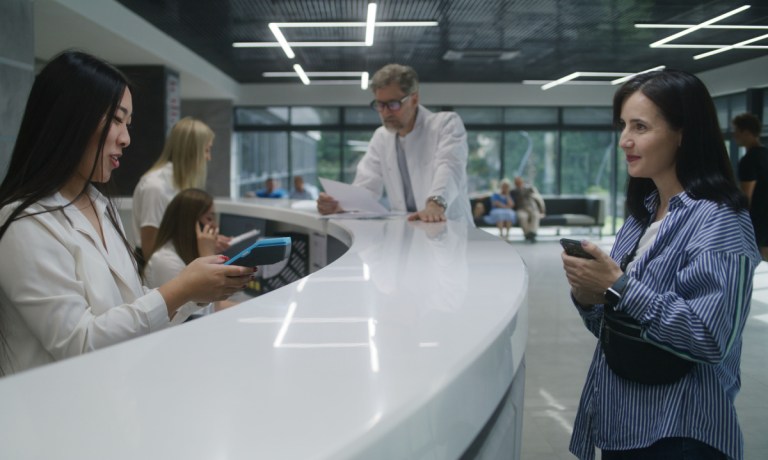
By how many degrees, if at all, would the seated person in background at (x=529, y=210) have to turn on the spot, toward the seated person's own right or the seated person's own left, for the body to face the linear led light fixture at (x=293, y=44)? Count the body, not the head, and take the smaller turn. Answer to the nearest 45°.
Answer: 0° — they already face it

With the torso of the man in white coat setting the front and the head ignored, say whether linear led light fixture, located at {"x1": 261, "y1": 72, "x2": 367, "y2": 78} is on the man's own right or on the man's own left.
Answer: on the man's own right

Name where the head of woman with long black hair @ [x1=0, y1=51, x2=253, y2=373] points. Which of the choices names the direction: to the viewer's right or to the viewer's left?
to the viewer's right

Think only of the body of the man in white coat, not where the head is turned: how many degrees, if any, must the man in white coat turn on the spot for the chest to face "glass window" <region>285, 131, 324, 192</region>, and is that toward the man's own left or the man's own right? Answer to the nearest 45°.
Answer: approximately 135° to the man's own right

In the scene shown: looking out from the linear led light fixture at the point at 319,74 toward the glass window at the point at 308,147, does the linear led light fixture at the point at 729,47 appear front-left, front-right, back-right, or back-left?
back-right

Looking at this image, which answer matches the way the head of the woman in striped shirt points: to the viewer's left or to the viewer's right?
to the viewer's left

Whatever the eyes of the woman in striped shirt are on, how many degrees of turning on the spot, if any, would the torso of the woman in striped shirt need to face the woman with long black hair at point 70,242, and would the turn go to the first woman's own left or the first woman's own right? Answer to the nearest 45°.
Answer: approximately 45° to the first woman's own right

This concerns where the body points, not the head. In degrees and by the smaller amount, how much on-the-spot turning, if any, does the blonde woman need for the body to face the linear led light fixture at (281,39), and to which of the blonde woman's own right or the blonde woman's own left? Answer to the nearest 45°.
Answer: approximately 90° to the blonde woman's own left

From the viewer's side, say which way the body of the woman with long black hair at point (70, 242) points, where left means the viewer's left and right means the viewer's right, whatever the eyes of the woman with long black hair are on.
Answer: facing to the right of the viewer

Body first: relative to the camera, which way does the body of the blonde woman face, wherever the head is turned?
to the viewer's right

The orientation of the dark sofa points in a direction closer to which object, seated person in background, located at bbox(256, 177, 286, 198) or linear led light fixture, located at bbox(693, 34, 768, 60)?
the linear led light fixture
